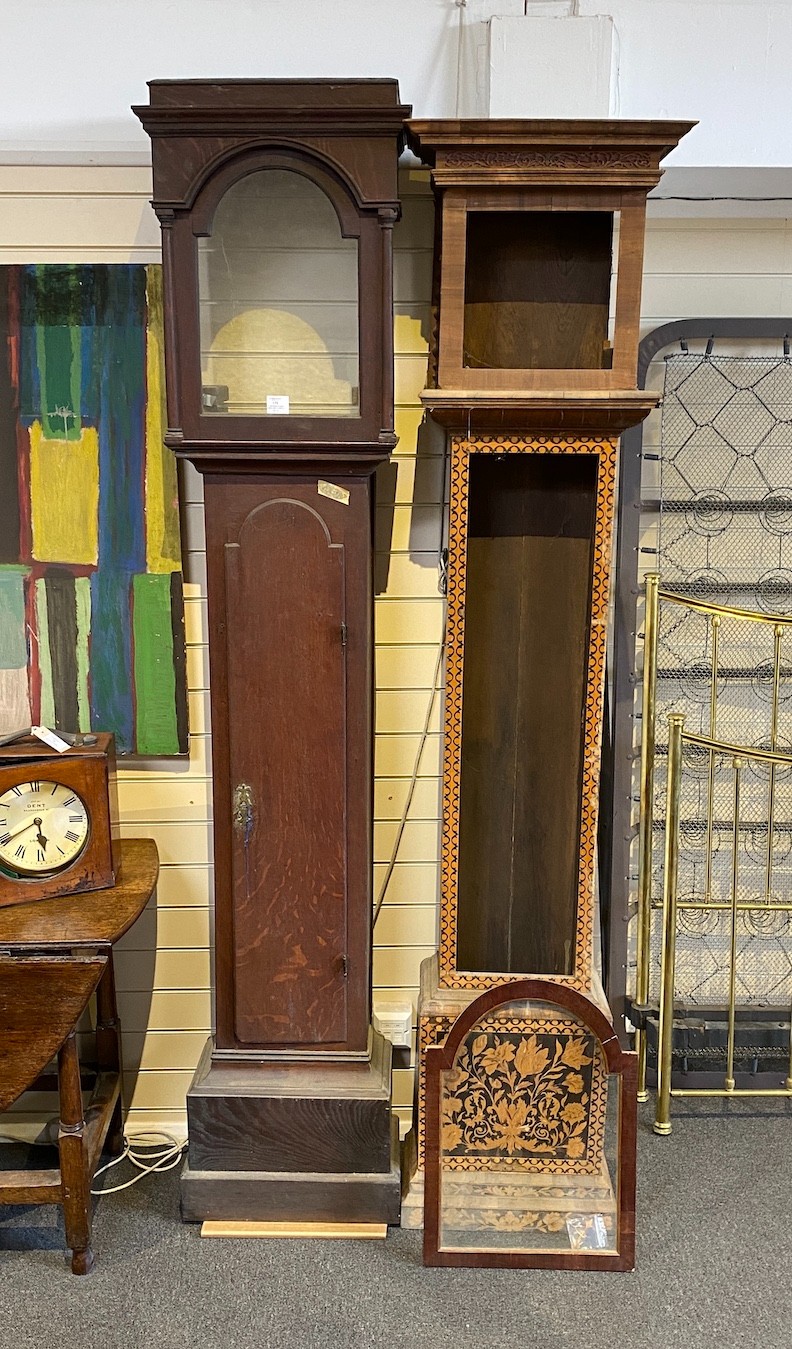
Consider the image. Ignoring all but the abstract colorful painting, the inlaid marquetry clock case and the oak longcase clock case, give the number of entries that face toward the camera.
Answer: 3

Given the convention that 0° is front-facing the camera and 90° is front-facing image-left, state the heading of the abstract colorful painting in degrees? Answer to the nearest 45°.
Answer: approximately 0°

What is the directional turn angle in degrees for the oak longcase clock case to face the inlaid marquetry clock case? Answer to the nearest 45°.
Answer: approximately 90° to its left

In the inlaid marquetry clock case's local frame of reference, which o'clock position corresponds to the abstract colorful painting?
The abstract colorful painting is roughly at 3 o'clock from the inlaid marquetry clock case.
